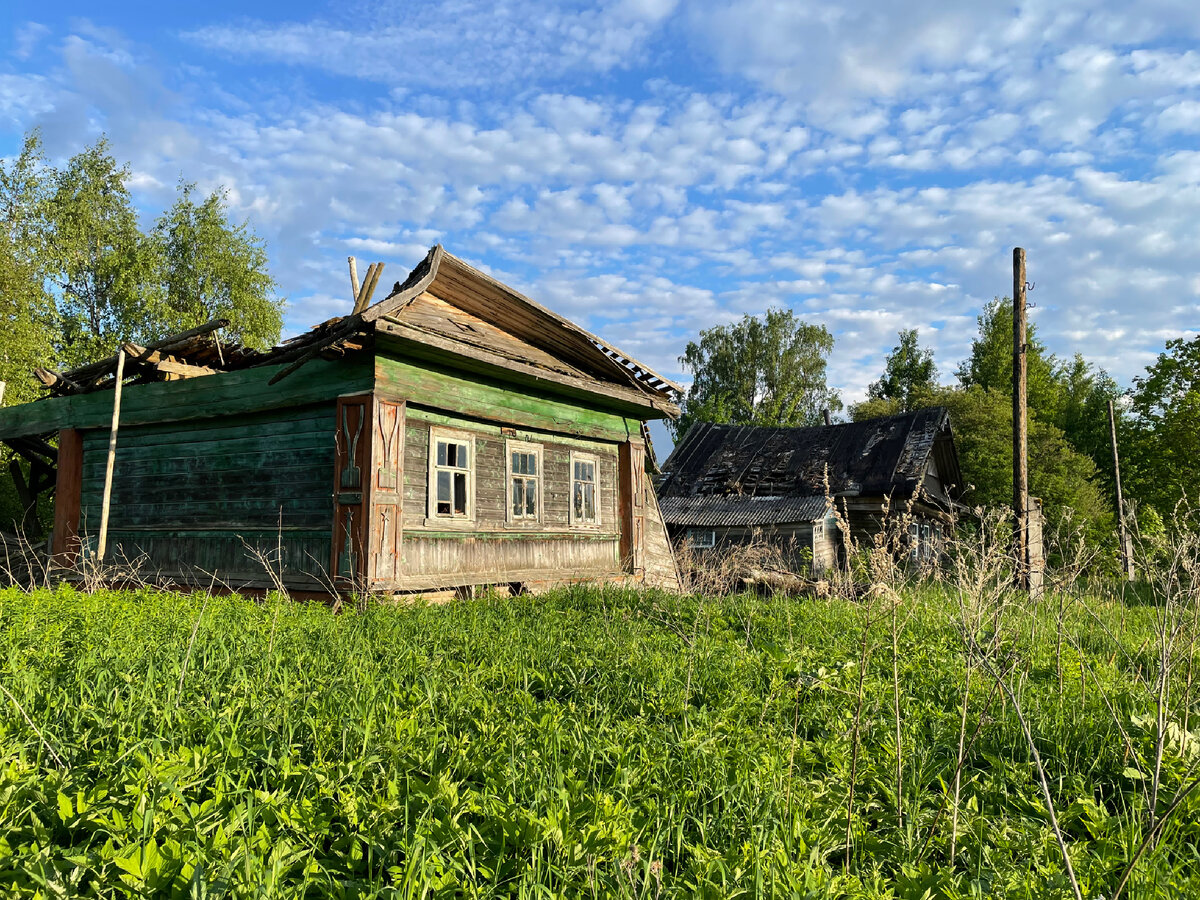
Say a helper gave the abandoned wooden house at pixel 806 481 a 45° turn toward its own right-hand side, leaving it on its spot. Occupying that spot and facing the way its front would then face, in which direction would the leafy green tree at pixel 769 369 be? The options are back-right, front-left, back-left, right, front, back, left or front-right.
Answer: back

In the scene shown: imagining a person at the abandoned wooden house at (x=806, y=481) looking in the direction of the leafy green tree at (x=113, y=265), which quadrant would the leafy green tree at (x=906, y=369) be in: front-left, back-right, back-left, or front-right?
back-right

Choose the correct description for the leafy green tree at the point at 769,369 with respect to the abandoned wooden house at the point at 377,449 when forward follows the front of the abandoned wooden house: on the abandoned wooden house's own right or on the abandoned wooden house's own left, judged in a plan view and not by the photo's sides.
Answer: on the abandoned wooden house's own left

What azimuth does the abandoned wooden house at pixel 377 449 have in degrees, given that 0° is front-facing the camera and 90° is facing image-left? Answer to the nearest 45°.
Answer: approximately 315°

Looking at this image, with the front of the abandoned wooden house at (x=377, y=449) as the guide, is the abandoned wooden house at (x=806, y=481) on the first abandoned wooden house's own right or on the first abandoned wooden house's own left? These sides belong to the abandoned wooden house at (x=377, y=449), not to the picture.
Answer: on the first abandoned wooden house's own left

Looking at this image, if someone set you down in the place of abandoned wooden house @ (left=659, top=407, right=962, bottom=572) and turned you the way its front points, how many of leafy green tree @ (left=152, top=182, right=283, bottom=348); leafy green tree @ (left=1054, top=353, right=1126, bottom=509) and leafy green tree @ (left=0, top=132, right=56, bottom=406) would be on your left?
1

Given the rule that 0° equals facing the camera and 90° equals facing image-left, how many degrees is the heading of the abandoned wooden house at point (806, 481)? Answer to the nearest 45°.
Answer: approximately 315°

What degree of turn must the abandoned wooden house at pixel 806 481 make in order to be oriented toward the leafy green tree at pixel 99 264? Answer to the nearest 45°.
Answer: approximately 135° to its right

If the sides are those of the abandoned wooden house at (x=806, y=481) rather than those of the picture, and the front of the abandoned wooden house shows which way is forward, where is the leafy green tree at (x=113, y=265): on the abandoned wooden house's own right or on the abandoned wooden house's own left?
on the abandoned wooden house's own right

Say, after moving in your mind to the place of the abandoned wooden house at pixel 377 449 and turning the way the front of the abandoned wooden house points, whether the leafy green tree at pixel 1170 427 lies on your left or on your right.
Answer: on your left

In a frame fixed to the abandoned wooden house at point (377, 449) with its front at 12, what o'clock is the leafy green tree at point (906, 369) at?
The leafy green tree is roughly at 9 o'clock from the abandoned wooden house.

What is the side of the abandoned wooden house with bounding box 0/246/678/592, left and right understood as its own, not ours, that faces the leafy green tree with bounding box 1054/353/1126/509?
left

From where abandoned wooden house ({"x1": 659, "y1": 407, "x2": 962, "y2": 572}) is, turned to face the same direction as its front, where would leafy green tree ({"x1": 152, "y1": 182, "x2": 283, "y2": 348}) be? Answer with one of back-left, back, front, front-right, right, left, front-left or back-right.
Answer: back-right
